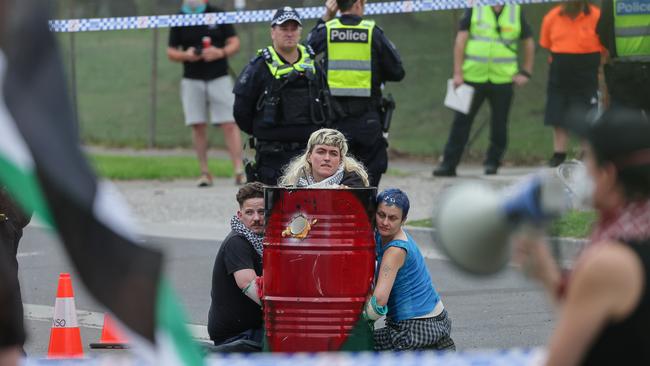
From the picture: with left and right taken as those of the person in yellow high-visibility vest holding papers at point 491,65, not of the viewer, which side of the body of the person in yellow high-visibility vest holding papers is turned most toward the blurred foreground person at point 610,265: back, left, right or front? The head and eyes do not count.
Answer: front

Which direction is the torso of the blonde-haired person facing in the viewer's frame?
toward the camera

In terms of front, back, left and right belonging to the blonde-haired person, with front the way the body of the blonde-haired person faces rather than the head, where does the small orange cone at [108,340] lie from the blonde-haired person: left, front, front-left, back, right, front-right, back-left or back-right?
right

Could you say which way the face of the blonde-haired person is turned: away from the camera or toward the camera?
toward the camera

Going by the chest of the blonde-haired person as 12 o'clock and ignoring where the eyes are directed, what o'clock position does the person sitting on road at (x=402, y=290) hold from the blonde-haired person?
The person sitting on road is roughly at 11 o'clock from the blonde-haired person.

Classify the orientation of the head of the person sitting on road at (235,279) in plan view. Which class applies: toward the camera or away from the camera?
toward the camera

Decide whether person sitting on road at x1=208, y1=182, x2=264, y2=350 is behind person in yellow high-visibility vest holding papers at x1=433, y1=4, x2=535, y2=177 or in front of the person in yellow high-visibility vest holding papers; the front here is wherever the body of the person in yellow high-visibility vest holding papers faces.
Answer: in front

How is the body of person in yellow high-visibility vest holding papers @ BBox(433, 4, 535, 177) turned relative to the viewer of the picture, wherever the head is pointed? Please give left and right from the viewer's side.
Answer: facing the viewer
